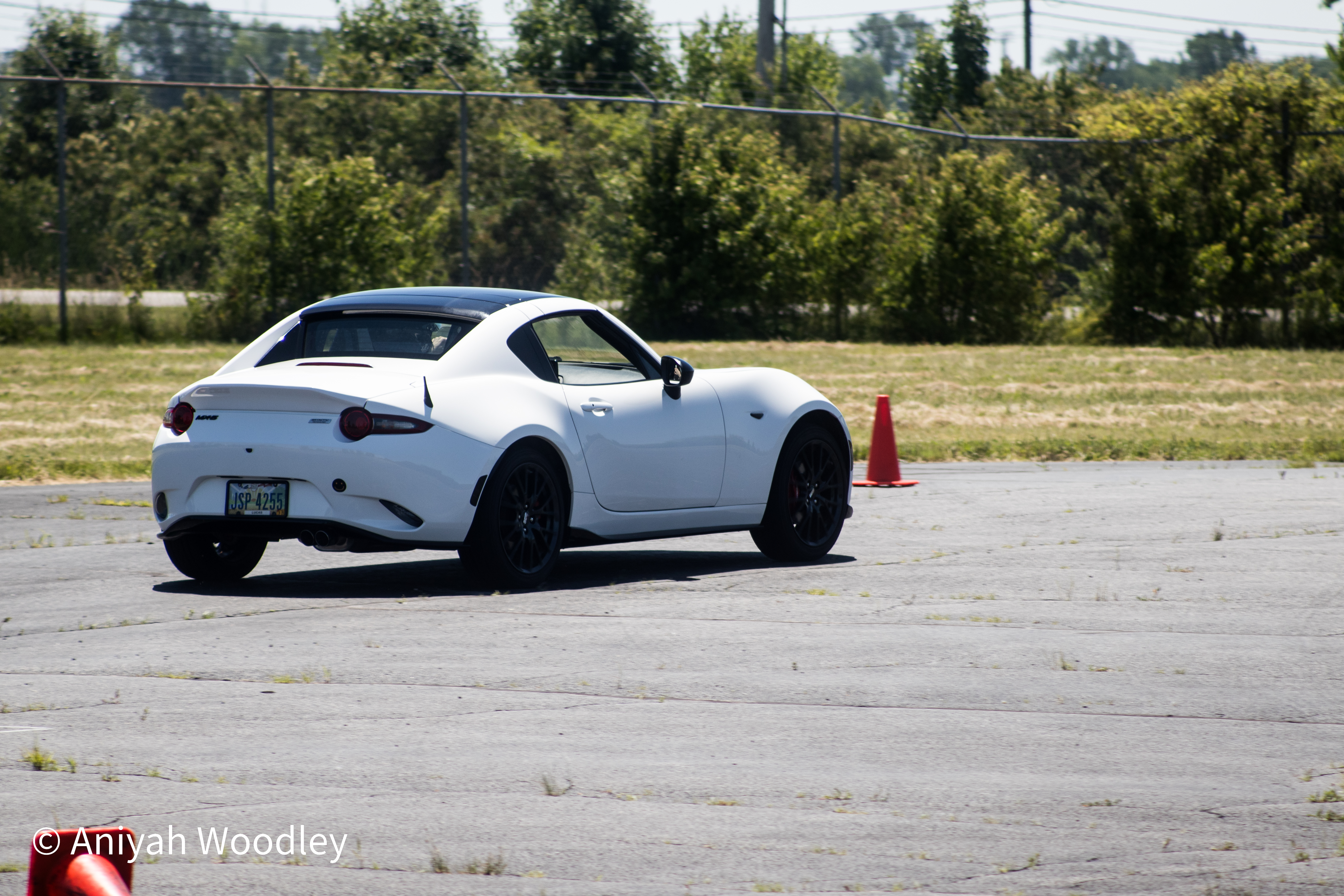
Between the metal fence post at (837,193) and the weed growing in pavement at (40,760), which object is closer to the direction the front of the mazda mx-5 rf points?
the metal fence post

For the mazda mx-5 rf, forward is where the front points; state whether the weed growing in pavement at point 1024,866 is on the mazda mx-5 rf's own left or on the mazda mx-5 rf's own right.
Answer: on the mazda mx-5 rf's own right

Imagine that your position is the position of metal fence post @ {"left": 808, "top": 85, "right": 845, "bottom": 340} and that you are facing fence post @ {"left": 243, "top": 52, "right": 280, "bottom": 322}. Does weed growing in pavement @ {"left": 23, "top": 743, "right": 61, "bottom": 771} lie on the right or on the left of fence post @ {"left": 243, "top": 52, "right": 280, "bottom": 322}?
left

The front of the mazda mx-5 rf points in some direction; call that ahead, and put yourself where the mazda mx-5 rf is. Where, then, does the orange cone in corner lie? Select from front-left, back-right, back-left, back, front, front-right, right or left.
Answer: back-right

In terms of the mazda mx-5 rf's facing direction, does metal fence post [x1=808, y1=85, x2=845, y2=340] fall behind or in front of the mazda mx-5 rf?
in front

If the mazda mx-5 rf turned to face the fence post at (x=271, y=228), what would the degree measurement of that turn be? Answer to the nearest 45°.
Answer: approximately 45° to its left

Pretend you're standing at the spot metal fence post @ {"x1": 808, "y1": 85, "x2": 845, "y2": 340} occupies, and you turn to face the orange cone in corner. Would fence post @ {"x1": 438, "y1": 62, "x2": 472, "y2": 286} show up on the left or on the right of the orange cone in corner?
right

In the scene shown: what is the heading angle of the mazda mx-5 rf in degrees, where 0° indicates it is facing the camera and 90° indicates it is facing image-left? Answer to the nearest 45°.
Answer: approximately 225°

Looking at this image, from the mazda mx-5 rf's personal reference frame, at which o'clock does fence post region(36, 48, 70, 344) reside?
The fence post is roughly at 10 o'clock from the mazda mx-5 rf.

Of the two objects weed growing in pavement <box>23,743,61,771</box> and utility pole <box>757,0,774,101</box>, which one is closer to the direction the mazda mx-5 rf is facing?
the utility pole

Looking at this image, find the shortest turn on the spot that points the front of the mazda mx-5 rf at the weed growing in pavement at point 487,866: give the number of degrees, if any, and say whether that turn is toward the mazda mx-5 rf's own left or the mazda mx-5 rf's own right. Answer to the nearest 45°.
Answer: approximately 135° to the mazda mx-5 rf's own right

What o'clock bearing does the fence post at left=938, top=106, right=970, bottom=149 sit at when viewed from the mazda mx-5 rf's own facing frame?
The fence post is roughly at 11 o'clock from the mazda mx-5 rf.

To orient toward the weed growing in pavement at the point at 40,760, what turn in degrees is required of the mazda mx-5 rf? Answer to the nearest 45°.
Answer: approximately 135° to its right
